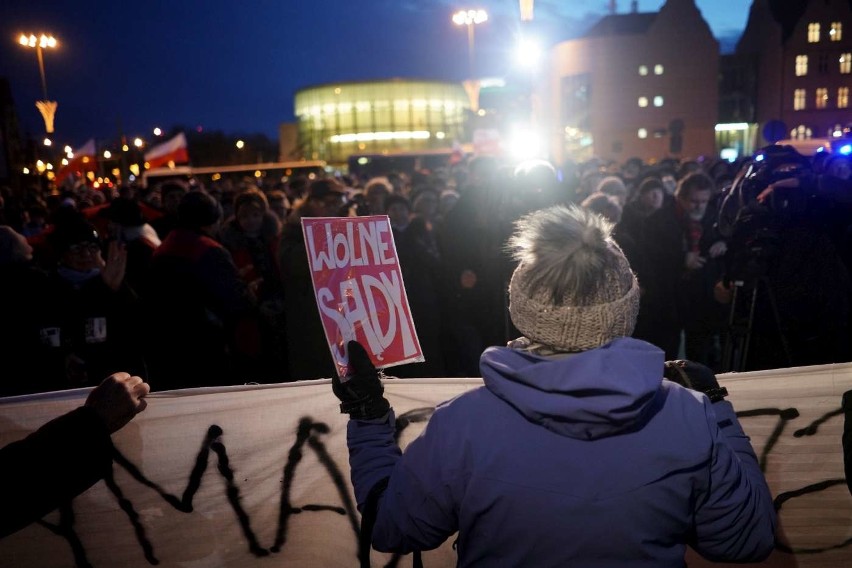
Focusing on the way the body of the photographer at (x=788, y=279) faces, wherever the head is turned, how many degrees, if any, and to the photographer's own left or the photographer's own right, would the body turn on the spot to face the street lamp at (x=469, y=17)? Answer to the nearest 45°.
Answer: approximately 90° to the photographer's own right

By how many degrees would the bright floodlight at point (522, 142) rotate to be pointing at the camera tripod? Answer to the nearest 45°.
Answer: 0° — it already faces it

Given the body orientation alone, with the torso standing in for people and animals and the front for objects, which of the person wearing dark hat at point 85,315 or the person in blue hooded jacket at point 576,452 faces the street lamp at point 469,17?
the person in blue hooded jacket

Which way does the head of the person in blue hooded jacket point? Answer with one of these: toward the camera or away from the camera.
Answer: away from the camera

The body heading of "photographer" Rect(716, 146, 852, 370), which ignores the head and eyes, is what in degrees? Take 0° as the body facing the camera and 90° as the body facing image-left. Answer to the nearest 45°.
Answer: approximately 45°

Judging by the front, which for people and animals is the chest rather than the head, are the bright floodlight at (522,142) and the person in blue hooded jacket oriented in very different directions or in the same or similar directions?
very different directions

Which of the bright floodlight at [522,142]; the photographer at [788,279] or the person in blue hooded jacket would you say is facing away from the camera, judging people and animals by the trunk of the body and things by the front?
the person in blue hooded jacket

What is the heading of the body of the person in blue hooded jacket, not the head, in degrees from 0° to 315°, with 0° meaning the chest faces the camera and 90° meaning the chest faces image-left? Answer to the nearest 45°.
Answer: approximately 180°

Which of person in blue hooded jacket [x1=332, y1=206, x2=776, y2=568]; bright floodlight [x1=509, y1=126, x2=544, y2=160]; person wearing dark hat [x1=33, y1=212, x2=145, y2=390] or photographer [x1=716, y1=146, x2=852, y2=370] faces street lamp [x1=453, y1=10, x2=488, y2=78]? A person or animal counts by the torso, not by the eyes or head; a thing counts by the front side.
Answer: the person in blue hooded jacket

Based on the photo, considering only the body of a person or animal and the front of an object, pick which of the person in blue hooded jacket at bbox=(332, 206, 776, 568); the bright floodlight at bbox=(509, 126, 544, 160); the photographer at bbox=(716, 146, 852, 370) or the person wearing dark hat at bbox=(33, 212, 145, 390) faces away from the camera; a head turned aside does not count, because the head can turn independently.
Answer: the person in blue hooded jacket

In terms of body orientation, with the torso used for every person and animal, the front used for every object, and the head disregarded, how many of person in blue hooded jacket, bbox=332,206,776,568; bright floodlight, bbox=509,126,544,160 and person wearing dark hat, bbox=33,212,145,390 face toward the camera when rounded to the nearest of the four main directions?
2

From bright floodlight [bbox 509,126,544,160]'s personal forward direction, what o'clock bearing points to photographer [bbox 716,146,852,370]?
The photographer is roughly at 12 o'clock from the bright floodlight.

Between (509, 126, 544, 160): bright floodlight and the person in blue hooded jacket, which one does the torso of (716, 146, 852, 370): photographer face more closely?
the person in blue hooded jacket
